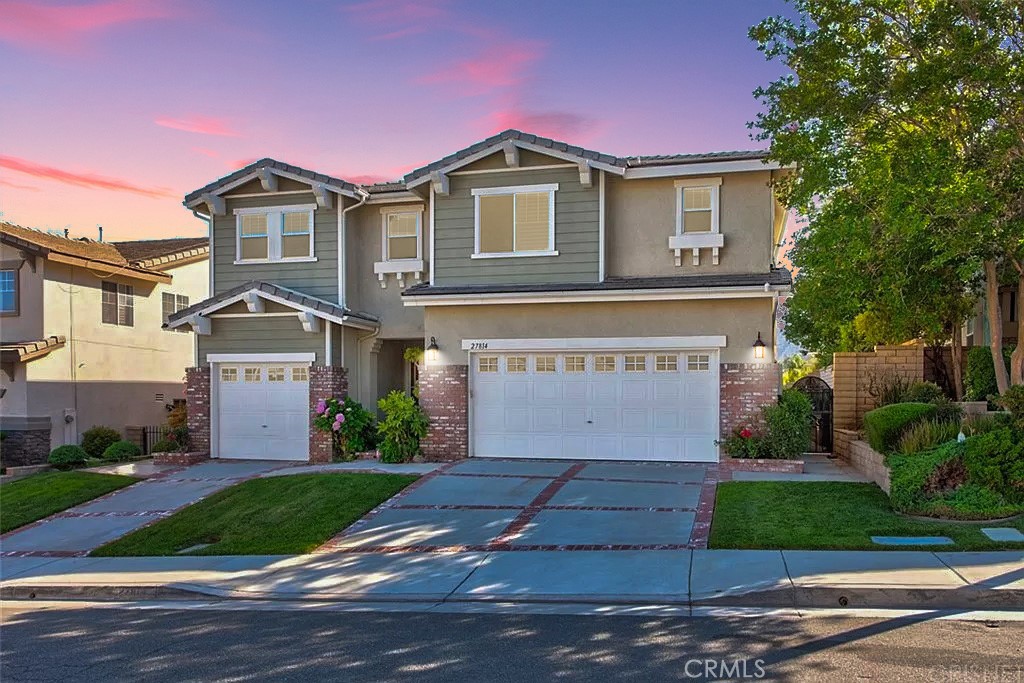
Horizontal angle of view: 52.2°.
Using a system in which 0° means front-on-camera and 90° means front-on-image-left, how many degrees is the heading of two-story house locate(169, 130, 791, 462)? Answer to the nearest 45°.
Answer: approximately 0°

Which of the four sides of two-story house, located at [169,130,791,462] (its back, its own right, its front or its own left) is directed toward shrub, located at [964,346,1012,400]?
left

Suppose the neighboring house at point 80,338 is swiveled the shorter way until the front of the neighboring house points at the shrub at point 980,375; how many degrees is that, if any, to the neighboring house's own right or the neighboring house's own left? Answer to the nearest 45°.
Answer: approximately 90° to the neighboring house's own left

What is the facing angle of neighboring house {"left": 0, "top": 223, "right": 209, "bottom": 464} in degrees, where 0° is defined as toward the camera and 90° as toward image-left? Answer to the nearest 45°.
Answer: approximately 45°

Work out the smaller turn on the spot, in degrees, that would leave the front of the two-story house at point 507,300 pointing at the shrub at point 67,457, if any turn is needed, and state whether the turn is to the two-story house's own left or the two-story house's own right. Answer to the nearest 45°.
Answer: approximately 90° to the two-story house's own right

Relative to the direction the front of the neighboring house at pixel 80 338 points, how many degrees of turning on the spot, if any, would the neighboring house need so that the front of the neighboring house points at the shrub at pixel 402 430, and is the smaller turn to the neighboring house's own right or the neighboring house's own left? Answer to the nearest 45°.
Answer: approximately 90° to the neighboring house's own left

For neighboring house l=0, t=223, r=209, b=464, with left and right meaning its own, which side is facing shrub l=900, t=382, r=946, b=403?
left

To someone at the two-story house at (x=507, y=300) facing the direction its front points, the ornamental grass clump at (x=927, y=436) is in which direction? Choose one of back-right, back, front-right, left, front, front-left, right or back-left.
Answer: front-left

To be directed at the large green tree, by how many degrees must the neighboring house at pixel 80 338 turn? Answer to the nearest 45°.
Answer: approximately 90° to its left

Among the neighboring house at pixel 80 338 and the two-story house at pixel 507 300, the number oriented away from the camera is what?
0

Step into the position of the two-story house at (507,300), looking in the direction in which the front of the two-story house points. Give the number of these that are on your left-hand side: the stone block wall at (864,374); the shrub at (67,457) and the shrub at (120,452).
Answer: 1

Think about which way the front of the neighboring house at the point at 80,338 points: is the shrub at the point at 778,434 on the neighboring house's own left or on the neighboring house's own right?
on the neighboring house's own left

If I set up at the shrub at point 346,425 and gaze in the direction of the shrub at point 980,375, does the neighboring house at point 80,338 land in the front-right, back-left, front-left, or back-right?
back-left

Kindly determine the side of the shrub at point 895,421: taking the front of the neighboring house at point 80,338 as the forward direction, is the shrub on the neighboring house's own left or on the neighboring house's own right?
on the neighboring house's own left

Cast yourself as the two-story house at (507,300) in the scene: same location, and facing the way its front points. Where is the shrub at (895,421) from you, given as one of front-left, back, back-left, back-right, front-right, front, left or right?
front-left

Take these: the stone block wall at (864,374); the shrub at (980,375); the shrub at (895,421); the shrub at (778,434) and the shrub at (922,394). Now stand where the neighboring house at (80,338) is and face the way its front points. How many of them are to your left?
5
